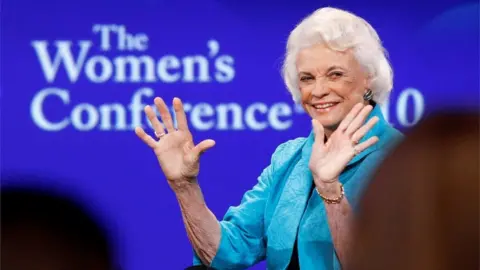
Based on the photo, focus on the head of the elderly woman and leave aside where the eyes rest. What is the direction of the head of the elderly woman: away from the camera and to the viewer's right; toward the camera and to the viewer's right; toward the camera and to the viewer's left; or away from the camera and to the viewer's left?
toward the camera and to the viewer's left

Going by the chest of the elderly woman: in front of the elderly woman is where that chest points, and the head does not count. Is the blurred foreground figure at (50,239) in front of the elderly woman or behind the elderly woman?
in front

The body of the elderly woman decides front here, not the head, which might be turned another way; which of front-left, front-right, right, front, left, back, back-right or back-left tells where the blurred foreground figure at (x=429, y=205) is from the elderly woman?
front-left

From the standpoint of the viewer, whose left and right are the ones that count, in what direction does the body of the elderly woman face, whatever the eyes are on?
facing the viewer and to the left of the viewer
